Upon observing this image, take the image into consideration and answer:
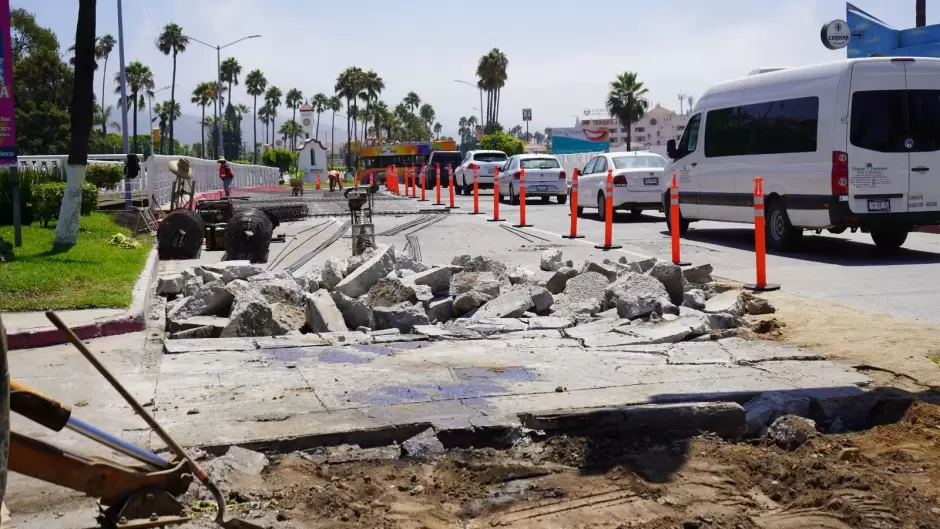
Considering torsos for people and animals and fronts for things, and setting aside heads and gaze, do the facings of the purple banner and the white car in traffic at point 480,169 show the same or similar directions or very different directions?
very different directions

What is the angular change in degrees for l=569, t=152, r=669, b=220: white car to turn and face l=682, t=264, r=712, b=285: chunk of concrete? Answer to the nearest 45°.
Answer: approximately 135° to its left

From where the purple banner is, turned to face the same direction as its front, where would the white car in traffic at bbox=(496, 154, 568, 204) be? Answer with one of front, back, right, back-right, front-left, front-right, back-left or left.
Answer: back-left

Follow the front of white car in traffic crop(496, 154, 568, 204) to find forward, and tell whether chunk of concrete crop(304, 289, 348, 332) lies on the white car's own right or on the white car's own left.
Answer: on the white car's own left

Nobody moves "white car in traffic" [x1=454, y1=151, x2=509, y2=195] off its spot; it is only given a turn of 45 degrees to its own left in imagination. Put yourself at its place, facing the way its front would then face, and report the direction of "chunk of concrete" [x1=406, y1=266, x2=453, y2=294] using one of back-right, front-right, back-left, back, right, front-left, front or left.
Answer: left

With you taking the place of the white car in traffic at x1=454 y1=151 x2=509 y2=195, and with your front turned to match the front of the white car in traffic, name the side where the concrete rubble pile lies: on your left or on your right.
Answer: on your left

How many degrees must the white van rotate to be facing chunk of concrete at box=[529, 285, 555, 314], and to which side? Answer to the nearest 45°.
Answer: approximately 90° to its left

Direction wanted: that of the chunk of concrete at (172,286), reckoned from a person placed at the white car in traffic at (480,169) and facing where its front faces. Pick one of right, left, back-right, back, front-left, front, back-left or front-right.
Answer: back-left

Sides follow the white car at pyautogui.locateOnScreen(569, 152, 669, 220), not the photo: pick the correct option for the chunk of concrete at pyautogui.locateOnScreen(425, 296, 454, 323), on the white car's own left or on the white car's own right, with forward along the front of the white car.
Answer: on the white car's own left

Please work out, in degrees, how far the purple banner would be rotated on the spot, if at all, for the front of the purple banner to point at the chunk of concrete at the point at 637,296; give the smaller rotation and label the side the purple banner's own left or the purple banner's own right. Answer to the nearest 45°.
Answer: approximately 45° to the purple banner's own left

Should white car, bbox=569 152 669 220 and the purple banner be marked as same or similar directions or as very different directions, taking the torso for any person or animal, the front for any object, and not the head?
very different directions

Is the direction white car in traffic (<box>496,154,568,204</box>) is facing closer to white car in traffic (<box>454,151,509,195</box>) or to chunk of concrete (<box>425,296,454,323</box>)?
the white car in traffic (<box>454,151,509,195</box>)
